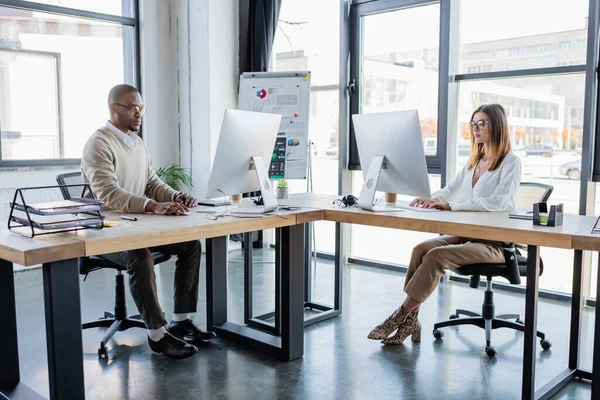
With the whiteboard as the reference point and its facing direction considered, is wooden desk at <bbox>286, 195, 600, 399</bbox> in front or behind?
in front

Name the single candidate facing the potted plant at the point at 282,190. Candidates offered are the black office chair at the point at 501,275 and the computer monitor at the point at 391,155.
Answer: the black office chair

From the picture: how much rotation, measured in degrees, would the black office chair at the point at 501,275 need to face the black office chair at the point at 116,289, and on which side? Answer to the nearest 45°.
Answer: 0° — it already faces it

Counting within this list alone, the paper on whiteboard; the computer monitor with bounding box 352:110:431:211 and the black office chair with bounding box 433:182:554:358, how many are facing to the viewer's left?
1

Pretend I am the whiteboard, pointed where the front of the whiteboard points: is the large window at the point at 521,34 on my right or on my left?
on my left

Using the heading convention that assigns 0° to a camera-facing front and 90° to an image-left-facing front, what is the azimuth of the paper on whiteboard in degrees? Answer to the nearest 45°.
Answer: approximately 0°

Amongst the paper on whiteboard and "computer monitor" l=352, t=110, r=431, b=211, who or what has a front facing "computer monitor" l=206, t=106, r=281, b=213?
the paper on whiteboard

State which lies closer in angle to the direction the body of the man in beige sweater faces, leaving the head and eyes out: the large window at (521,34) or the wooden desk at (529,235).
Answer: the wooden desk

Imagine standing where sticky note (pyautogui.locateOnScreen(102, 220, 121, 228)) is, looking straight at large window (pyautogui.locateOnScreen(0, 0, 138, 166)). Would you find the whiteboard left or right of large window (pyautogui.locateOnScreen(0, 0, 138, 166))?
right

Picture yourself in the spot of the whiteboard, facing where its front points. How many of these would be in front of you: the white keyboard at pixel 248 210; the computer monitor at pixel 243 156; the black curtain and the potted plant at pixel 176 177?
2

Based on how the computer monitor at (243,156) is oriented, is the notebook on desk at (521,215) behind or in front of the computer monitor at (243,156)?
behind

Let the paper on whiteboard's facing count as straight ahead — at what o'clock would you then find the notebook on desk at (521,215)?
The notebook on desk is roughly at 11 o'clock from the paper on whiteboard.

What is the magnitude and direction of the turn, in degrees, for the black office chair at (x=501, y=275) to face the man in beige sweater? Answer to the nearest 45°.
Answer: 0° — it already faces them

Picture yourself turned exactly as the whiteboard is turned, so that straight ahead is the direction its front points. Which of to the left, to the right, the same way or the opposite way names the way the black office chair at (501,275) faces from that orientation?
to the right

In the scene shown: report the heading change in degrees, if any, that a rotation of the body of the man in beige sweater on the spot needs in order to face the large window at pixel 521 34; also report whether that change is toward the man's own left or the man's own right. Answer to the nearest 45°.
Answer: approximately 45° to the man's own left

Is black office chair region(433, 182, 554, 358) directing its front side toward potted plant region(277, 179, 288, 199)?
yes

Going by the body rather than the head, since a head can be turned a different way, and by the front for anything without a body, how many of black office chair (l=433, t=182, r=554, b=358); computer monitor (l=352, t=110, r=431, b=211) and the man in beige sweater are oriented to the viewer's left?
1

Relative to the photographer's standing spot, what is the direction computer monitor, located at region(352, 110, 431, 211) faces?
facing away from the viewer and to the right of the viewer
